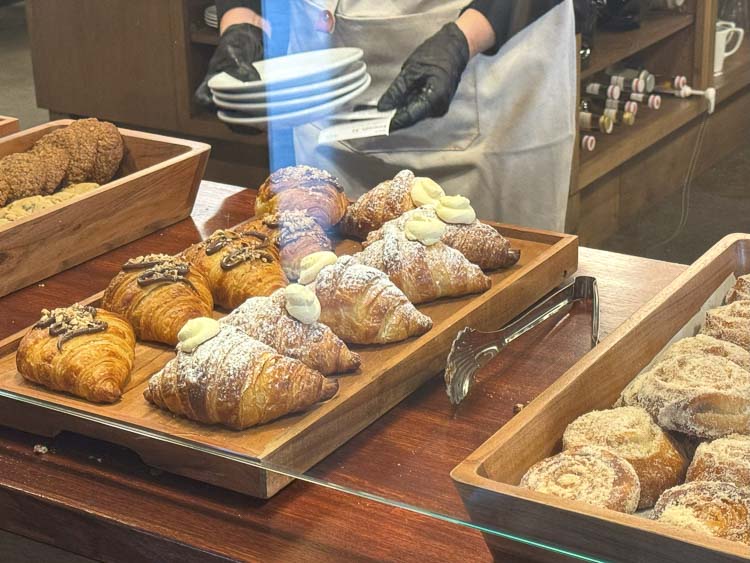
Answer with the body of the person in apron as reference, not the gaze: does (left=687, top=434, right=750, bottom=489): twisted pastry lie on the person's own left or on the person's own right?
on the person's own left

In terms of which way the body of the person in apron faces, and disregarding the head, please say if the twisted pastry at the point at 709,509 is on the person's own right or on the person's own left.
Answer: on the person's own left

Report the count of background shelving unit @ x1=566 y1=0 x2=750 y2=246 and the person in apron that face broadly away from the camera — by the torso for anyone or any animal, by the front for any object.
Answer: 0

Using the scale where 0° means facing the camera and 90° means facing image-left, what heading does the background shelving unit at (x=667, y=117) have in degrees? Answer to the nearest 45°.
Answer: approximately 315°
